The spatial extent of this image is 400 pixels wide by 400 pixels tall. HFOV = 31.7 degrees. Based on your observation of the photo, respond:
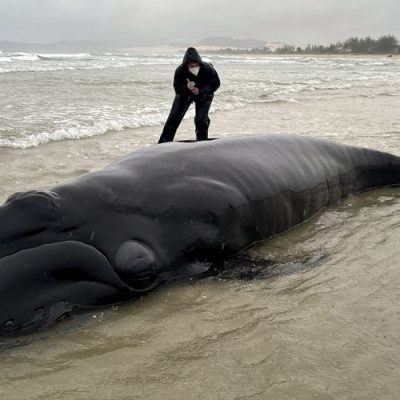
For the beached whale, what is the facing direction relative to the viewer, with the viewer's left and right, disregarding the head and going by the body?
facing the viewer and to the left of the viewer

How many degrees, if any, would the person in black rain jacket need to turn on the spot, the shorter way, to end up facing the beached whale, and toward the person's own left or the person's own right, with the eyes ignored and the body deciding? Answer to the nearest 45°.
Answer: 0° — they already face it

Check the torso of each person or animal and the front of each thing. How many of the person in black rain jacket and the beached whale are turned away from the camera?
0

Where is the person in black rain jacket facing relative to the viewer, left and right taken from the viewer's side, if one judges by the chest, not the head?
facing the viewer

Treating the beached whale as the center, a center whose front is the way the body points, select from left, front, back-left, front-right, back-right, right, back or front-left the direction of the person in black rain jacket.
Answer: back-right
